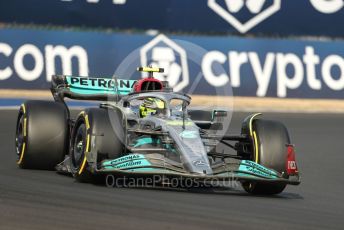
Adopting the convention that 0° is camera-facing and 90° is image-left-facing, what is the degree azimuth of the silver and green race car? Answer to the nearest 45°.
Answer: approximately 315°

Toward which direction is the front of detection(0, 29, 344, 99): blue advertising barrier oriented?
toward the camera

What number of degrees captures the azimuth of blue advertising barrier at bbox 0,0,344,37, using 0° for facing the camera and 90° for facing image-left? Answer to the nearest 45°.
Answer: approximately 0°

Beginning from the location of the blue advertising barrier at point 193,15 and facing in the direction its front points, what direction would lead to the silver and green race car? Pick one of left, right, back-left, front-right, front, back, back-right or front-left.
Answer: front

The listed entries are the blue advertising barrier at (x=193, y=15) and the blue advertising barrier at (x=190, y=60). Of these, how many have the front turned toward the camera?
2

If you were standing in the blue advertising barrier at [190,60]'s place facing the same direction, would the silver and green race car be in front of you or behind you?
in front
